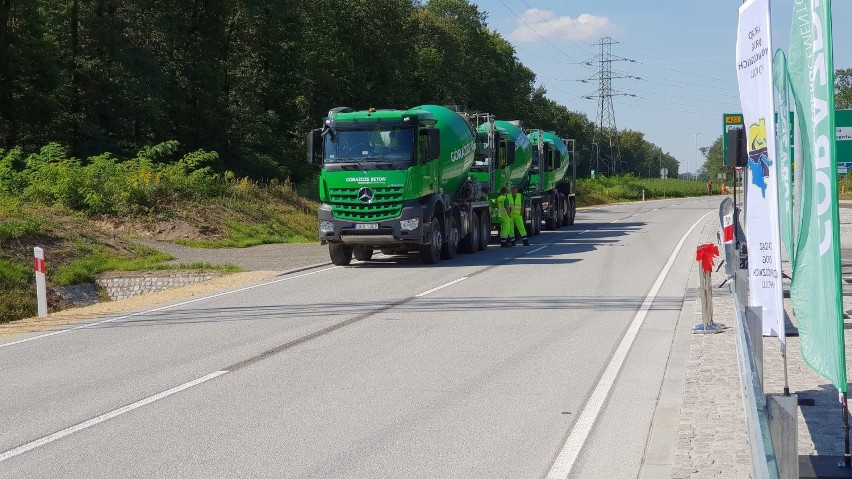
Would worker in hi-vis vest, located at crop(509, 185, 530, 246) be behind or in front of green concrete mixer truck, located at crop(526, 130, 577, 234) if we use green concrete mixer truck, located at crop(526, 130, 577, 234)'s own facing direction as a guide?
in front

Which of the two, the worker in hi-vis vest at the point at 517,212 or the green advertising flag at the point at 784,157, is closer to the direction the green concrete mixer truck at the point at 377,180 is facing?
the green advertising flag

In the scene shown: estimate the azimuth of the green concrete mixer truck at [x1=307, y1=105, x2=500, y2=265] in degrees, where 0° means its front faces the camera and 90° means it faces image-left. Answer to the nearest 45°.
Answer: approximately 45°

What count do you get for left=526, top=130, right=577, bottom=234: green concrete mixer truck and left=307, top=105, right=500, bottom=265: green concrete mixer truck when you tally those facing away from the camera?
0

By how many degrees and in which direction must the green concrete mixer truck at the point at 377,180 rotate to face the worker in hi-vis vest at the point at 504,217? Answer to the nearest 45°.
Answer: approximately 180°

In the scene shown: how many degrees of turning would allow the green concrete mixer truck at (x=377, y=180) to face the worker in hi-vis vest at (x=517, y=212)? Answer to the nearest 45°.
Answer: approximately 180°

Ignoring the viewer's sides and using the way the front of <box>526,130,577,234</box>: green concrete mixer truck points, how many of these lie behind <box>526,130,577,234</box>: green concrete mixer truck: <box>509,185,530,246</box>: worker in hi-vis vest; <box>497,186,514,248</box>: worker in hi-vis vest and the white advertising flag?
0

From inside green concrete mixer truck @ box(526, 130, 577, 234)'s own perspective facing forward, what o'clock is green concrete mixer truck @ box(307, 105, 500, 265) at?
green concrete mixer truck @ box(307, 105, 500, 265) is roughly at 11 o'clock from green concrete mixer truck @ box(526, 130, 577, 234).

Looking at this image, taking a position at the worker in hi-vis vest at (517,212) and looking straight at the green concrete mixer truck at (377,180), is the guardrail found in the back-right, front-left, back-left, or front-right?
front-left

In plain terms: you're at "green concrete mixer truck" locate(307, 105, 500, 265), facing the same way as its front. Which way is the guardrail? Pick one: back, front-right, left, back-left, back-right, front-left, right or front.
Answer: front-left

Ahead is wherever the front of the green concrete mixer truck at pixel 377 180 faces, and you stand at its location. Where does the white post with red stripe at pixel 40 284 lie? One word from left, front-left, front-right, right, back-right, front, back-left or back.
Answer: front

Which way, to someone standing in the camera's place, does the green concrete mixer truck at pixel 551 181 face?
facing the viewer and to the left of the viewer

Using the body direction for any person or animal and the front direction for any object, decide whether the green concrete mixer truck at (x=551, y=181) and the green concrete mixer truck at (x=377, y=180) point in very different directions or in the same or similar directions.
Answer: same or similar directions

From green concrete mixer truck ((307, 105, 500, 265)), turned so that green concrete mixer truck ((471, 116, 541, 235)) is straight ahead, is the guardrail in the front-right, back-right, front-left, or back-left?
back-right

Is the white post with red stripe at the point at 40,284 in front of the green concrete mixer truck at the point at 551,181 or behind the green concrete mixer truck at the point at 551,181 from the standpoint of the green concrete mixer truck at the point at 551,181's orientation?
in front
